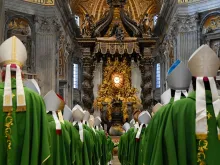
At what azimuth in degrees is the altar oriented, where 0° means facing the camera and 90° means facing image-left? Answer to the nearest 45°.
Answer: approximately 0°
